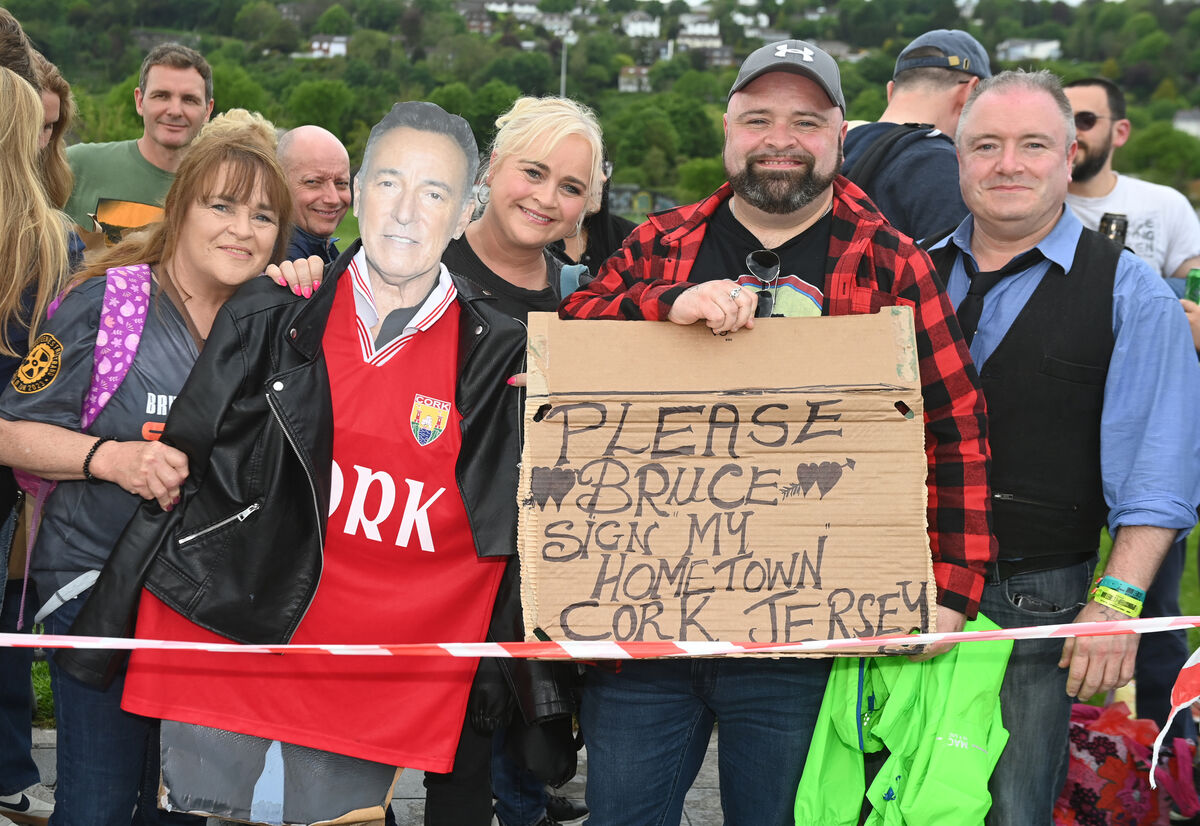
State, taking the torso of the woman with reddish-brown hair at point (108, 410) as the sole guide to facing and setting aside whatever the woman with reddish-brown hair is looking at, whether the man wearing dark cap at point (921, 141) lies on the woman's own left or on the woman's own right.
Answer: on the woman's own left

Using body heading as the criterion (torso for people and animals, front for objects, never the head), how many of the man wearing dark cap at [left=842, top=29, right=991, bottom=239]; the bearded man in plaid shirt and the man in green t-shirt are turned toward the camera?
2

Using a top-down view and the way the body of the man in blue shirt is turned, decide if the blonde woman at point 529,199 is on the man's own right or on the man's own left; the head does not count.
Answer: on the man's own right

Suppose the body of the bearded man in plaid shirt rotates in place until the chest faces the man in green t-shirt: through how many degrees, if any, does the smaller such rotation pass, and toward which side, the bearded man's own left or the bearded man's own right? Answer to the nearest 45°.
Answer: approximately 135° to the bearded man's own right

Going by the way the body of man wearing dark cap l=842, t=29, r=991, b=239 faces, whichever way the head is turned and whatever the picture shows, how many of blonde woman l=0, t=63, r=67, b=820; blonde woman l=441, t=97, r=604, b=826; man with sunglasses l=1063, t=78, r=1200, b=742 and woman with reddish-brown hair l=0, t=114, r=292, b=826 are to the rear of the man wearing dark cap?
3

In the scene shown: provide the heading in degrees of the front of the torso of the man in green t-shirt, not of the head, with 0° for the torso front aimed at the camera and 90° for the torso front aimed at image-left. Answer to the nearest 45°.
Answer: approximately 0°
